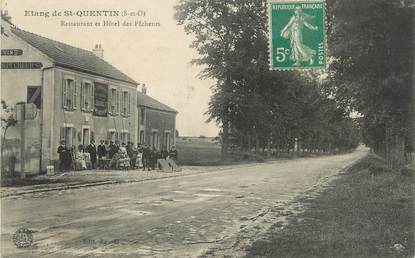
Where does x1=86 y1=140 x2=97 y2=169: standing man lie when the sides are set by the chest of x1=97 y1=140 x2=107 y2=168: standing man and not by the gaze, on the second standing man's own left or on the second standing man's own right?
on the second standing man's own right

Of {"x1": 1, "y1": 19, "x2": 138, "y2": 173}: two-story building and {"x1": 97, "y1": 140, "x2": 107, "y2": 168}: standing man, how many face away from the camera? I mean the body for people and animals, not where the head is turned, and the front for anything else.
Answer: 0

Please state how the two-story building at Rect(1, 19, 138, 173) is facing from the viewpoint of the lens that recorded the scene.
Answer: facing the viewer and to the right of the viewer

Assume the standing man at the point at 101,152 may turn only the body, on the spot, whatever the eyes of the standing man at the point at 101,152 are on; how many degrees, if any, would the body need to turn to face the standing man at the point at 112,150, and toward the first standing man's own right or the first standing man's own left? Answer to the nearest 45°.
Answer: approximately 45° to the first standing man's own left

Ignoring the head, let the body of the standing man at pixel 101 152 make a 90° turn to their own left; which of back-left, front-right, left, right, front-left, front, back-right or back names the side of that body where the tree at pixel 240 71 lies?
front

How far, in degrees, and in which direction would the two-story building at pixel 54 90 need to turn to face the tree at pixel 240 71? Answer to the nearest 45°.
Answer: approximately 90° to its left
